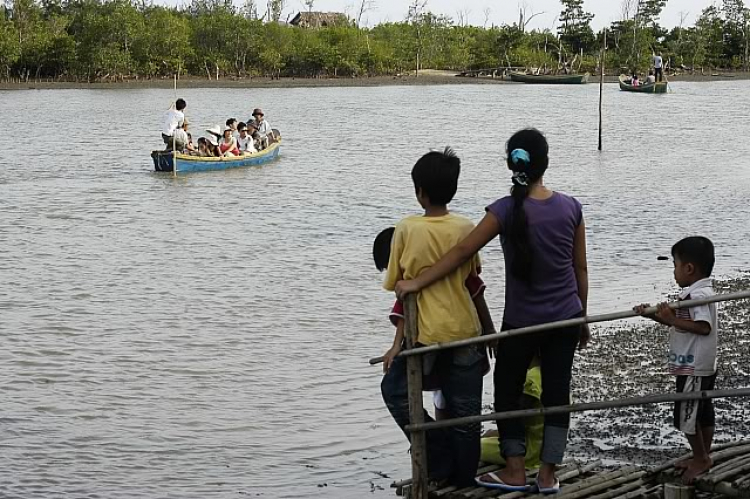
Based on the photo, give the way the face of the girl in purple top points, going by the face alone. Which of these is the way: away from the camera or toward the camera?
away from the camera

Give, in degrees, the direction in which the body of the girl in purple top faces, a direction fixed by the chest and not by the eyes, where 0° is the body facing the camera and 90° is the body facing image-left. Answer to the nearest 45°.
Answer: approximately 180°

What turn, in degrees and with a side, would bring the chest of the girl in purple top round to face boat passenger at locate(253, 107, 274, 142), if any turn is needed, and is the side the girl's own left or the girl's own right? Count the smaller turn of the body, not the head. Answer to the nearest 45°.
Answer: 0° — they already face them

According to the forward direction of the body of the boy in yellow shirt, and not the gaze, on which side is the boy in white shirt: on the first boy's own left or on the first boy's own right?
on the first boy's own right

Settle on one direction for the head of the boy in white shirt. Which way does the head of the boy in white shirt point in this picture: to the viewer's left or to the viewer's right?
to the viewer's left

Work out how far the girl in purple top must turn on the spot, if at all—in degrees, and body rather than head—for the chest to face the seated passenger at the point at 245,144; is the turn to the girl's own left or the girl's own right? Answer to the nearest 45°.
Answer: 0° — they already face them

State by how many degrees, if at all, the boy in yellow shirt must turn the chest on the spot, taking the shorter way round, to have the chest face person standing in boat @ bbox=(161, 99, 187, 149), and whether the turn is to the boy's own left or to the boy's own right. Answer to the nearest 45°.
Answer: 0° — they already face them

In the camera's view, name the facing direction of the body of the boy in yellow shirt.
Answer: away from the camera
